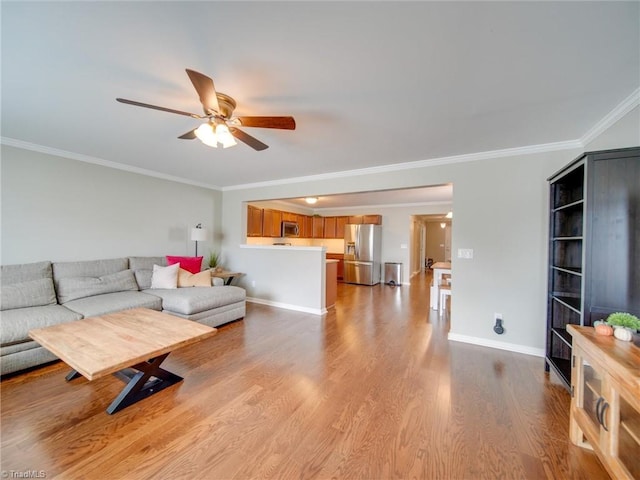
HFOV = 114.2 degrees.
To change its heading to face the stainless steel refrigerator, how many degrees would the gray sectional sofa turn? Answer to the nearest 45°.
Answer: approximately 45° to its left

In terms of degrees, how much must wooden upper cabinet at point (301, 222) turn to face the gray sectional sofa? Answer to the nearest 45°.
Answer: approximately 90° to its right

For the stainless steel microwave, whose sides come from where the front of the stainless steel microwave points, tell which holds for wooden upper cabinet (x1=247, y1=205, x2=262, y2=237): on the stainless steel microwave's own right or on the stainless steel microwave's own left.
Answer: on the stainless steel microwave's own right

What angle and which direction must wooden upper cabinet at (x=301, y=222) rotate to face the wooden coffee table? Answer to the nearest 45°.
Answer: approximately 45° to its right

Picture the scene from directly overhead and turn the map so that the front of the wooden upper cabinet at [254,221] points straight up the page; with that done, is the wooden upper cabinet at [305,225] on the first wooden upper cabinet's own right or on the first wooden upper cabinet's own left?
on the first wooden upper cabinet's own left

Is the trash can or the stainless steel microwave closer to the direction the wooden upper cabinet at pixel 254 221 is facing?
the trash can

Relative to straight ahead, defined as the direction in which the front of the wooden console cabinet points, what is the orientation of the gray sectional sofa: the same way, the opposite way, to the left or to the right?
the opposite way

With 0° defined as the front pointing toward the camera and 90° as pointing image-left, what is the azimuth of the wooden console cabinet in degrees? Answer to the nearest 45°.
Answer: approximately 45°

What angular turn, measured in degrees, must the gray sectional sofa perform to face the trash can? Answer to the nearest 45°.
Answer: approximately 45° to its left
